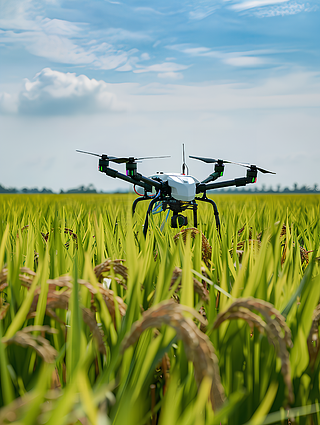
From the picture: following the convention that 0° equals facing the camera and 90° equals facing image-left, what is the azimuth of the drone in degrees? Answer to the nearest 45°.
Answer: approximately 315°
